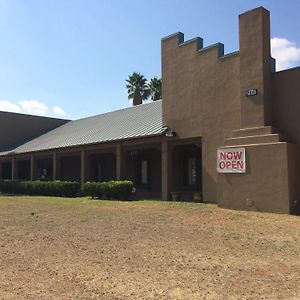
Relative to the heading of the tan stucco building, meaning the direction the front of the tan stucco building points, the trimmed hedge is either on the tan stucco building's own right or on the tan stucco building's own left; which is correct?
on the tan stucco building's own right

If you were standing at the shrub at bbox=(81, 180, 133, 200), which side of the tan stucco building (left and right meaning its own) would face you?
front
